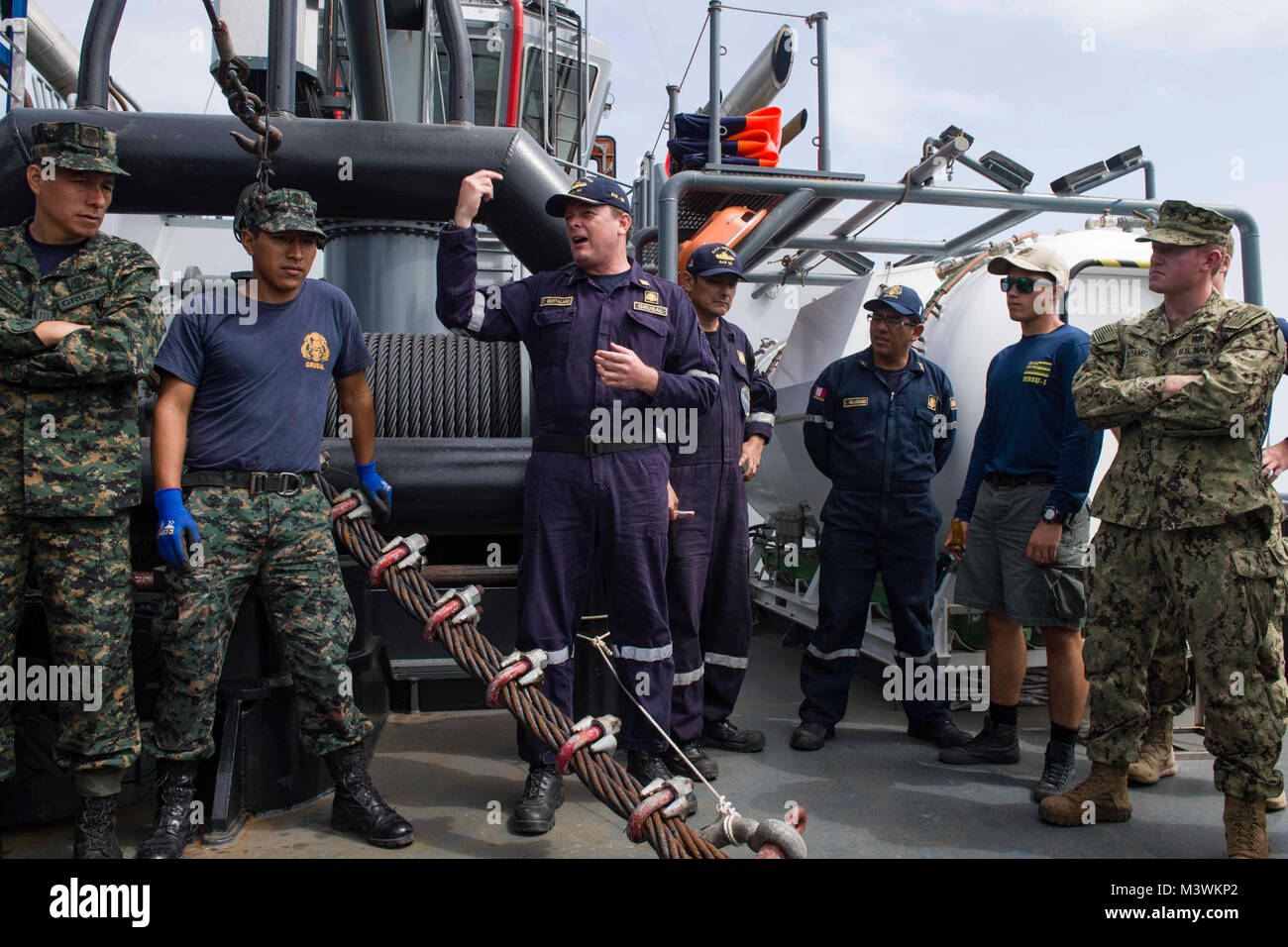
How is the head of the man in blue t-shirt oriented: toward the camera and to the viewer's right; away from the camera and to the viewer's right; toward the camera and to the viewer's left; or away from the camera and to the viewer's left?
toward the camera and to the viewer's right

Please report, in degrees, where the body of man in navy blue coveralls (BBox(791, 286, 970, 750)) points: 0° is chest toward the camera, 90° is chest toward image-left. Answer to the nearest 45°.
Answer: approximately 0°

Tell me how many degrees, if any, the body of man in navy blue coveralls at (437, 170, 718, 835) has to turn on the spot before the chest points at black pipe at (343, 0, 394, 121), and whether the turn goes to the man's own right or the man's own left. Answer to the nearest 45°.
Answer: approximately 135° to the man's own right

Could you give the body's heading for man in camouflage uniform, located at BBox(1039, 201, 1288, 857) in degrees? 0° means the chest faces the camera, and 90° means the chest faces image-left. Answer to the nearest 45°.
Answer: approximately 45°
